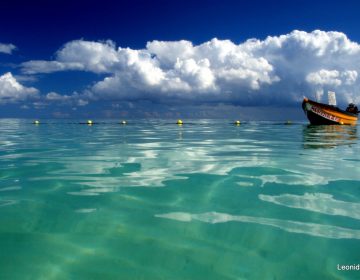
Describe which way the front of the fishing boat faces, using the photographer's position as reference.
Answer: facing to the left of the viewer
